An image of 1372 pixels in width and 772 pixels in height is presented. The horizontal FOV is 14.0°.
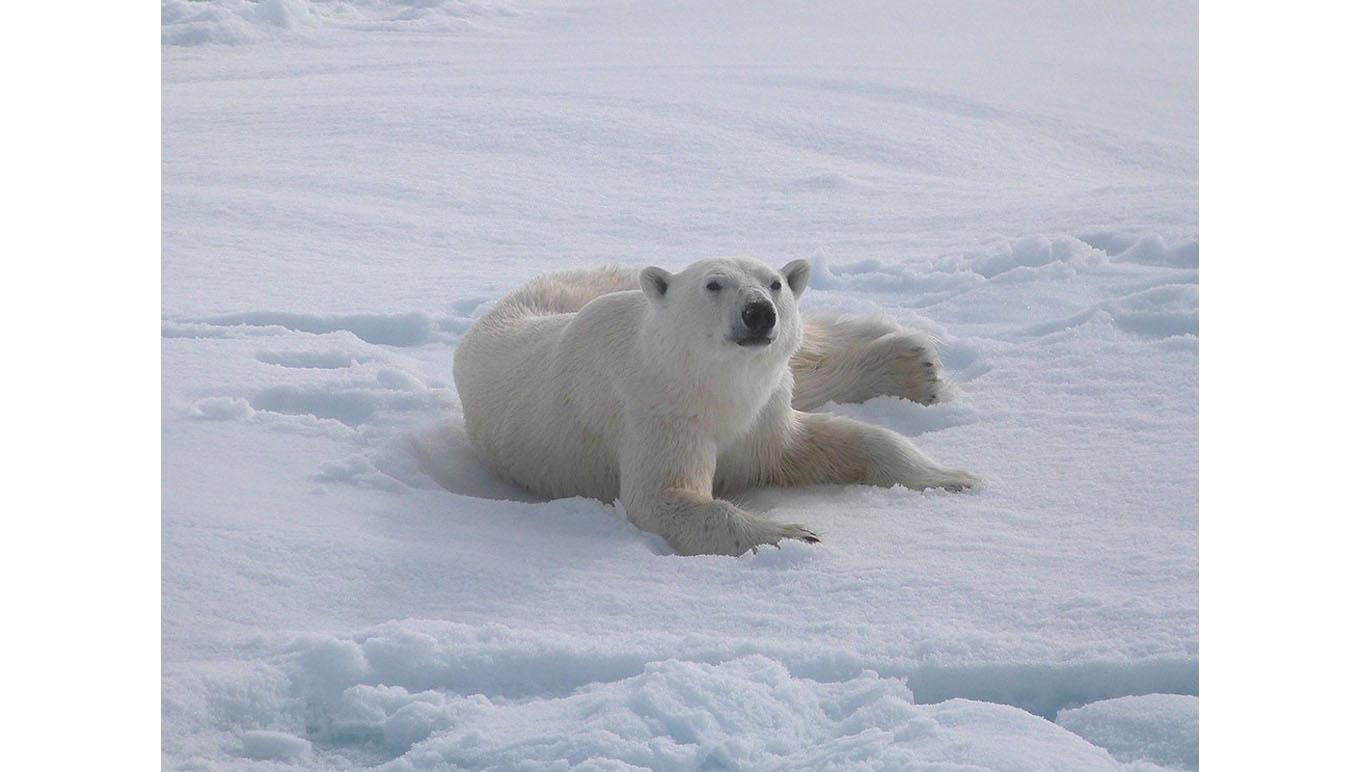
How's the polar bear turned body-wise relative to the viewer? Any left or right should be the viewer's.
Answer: facing the viewer and to the right of the viewer
